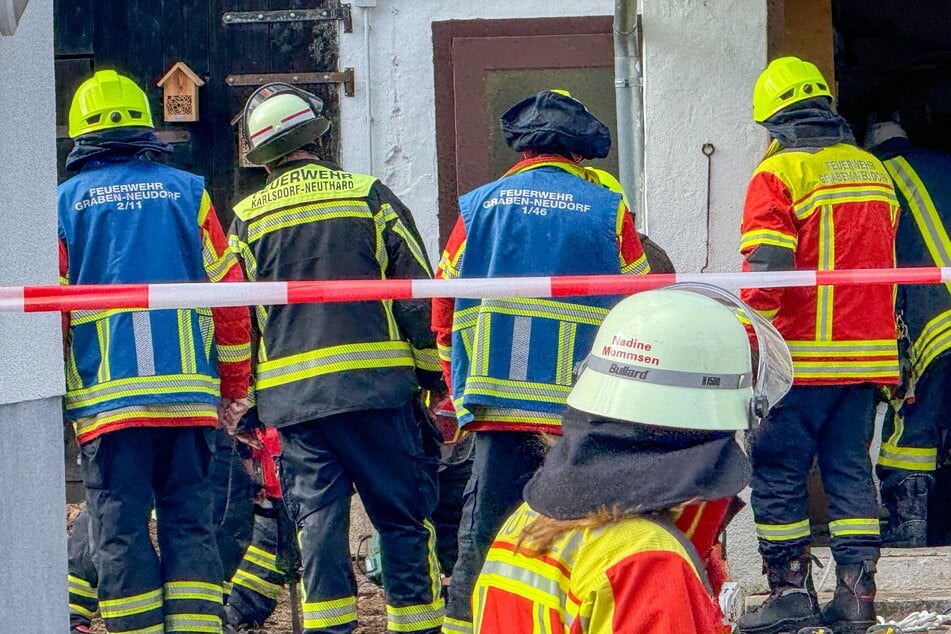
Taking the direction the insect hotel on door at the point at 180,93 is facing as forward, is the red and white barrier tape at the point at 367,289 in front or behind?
in front

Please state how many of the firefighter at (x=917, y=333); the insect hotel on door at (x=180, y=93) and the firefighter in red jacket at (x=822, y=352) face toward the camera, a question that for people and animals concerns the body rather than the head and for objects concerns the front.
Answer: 1

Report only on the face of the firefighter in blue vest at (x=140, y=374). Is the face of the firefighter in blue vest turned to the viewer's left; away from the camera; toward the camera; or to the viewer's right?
away from the camera

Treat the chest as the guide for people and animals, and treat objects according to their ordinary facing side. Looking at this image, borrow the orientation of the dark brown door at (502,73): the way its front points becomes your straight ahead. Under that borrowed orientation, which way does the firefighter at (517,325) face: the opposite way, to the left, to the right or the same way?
the opposite way

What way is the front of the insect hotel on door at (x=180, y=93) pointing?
toward the camera

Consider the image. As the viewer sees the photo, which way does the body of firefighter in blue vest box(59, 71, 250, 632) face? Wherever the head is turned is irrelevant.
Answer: away from the camera

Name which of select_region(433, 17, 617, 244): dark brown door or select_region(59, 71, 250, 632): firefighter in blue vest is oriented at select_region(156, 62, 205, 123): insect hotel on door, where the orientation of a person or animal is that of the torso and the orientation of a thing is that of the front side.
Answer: the firefighter in blue vest

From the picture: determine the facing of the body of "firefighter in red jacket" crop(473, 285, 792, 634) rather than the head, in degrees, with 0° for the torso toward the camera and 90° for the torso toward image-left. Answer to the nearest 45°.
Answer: approximately 225°

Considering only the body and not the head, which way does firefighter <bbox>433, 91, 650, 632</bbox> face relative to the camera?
away from the camera

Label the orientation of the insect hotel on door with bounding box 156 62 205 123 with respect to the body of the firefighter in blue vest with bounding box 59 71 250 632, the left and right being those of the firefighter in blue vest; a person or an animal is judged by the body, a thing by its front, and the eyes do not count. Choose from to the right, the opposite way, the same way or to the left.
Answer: the opposite way

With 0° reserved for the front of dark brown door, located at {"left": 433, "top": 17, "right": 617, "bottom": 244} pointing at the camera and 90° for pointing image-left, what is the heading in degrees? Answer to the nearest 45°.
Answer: approximately 0°

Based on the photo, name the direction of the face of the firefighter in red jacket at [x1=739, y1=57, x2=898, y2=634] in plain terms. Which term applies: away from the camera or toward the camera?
away from the camera

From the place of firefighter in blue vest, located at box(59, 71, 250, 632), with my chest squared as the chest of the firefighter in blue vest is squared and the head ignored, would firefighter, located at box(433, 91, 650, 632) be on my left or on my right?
on my right

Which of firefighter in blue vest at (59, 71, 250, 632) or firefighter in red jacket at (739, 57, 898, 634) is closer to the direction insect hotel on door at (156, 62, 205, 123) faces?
the firefighter in blue vest

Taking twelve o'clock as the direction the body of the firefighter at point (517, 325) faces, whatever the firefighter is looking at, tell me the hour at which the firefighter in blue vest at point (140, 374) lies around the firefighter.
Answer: The firefighter in blue vest is roughly at 9 o'clock from the firefighter.

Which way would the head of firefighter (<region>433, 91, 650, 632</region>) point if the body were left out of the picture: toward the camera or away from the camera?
away from the camera

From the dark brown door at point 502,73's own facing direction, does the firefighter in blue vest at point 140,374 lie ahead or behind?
ahead
